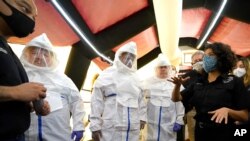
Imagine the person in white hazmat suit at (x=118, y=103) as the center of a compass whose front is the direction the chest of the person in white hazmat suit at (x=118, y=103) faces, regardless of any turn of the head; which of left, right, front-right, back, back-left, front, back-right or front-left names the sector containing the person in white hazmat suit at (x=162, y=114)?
left

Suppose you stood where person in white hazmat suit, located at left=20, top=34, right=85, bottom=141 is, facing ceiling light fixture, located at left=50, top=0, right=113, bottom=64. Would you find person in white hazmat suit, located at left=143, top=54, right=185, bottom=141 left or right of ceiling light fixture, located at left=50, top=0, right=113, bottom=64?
right

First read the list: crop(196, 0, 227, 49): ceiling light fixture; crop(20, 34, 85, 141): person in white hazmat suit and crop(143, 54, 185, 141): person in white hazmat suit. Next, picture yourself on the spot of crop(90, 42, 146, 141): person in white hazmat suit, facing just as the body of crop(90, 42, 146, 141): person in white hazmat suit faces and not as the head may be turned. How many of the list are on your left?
2

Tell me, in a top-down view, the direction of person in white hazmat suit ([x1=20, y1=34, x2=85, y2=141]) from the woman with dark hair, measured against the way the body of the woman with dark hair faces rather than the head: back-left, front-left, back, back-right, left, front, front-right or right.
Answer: front-right

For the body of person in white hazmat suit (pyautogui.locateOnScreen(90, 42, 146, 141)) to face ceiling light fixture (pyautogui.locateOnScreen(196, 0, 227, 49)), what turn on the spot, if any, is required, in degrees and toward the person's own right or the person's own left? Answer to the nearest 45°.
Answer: approximately 90° to the person's own left

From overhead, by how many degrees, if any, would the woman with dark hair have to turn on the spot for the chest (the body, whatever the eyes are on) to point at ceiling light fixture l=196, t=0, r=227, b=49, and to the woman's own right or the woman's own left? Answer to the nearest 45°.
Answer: approximately 135° to the woman's own right

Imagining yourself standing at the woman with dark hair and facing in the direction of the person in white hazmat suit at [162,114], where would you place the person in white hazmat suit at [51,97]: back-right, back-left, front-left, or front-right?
front-left

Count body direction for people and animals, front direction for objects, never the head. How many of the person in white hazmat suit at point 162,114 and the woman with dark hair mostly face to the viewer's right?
0

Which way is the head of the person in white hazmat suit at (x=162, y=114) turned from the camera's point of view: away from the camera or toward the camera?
toward the camera

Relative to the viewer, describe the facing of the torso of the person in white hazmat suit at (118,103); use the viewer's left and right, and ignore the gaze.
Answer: facing the viewer and to the right of the viewer

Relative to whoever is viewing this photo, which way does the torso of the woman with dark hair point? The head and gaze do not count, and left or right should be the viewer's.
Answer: facing the viewer and to the left of the viewer

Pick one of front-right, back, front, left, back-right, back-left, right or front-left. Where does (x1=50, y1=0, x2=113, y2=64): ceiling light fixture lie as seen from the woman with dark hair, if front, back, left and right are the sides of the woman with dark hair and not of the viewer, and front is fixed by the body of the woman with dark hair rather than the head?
right

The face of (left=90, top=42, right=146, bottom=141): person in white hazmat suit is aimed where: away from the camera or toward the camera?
toward the camera

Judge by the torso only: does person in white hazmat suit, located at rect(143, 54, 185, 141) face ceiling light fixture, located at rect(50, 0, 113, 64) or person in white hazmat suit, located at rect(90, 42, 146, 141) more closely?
the person in white hazmat suit

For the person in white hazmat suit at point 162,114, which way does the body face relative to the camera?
toward the camera

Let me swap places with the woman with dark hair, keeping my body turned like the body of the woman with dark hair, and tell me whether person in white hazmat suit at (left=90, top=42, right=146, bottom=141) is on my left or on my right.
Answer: on my right

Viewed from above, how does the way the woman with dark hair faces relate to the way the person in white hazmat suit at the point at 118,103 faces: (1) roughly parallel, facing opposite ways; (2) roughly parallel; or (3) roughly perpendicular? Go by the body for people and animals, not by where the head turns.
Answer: roughly perpendicular
